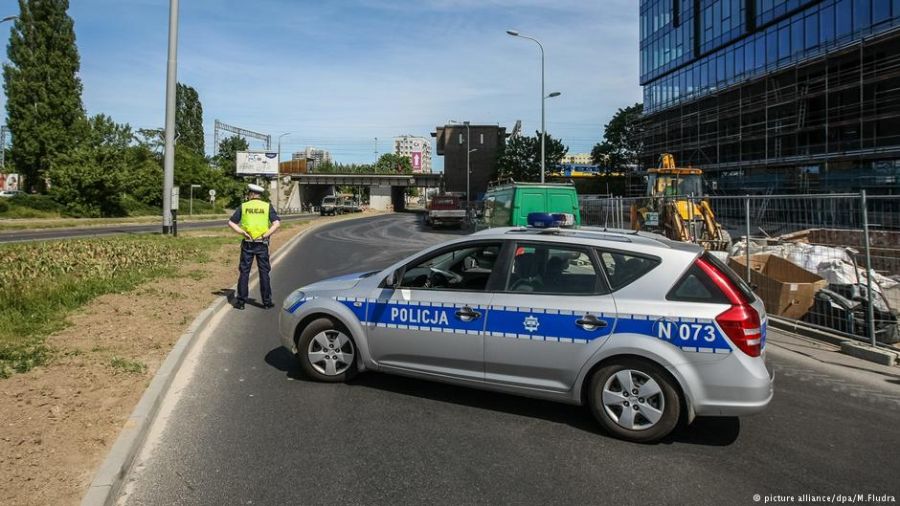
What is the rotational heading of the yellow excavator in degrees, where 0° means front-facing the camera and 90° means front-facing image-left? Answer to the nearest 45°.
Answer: approximately 315°

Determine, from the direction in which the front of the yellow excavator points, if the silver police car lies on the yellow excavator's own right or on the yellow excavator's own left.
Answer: on the yellow excavator's own right

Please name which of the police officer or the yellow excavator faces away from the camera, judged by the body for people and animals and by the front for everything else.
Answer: the police officer

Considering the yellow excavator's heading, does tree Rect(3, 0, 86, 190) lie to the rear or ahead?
to the rear

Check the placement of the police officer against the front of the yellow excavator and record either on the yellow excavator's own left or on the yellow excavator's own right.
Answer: on the yellow excavator's own right

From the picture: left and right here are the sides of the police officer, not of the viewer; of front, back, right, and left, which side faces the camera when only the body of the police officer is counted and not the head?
back

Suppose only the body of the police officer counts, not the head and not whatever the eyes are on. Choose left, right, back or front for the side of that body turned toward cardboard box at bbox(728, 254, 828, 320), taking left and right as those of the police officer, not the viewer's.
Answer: right
